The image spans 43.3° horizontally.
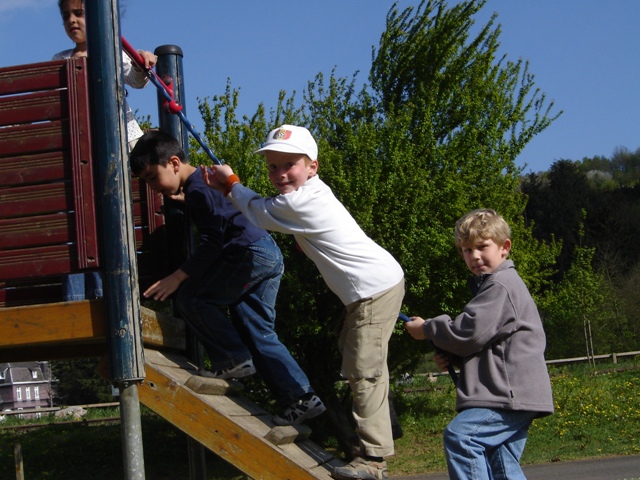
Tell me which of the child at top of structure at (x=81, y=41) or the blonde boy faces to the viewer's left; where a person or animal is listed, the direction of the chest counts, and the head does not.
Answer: the blonde boy

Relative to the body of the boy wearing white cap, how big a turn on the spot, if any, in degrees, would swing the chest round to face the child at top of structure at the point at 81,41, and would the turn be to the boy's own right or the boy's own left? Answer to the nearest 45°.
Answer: approximately 45° to the boy's own right

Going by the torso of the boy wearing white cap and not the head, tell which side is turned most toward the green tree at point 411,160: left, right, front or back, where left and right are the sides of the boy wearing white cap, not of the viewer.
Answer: right

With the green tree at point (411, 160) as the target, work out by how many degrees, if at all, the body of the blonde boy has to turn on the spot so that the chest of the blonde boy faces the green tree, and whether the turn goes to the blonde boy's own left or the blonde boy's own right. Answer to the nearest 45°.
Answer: approximately 90° to the blonde boy's own right

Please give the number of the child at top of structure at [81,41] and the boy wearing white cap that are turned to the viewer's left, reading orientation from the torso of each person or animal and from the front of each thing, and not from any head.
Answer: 1

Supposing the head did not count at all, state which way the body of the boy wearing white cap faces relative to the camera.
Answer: to the viewer's left

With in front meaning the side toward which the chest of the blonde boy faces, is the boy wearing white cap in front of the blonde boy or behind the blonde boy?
in front

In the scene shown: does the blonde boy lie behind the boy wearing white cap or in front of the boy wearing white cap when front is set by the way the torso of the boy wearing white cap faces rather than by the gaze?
behind

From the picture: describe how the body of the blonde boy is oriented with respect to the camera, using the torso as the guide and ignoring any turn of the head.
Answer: to the viewer's left
